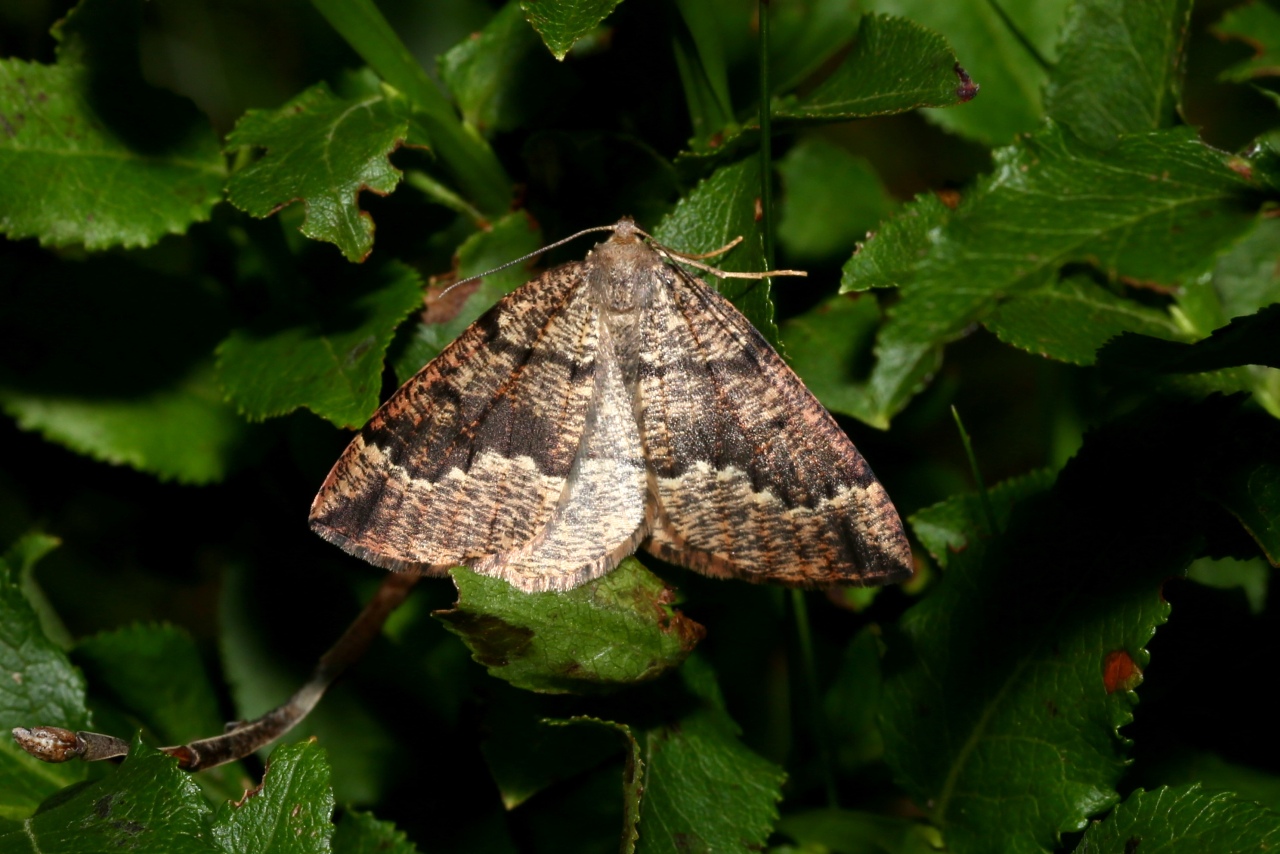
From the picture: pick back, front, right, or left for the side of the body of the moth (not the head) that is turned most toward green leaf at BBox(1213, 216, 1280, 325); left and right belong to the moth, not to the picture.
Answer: right

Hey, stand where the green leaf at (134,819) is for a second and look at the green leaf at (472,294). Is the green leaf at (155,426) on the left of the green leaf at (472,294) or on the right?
left

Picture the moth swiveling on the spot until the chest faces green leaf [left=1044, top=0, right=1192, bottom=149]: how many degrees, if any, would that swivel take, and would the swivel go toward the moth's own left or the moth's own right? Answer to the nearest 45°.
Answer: approximately 90° to the moth's own right

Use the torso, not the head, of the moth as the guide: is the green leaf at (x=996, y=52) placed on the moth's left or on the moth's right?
on the moth's right

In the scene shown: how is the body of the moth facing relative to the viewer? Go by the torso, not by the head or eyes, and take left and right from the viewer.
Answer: facing away from the viewer

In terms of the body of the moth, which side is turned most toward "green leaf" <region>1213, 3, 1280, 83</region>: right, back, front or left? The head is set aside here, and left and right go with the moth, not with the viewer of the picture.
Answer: right
